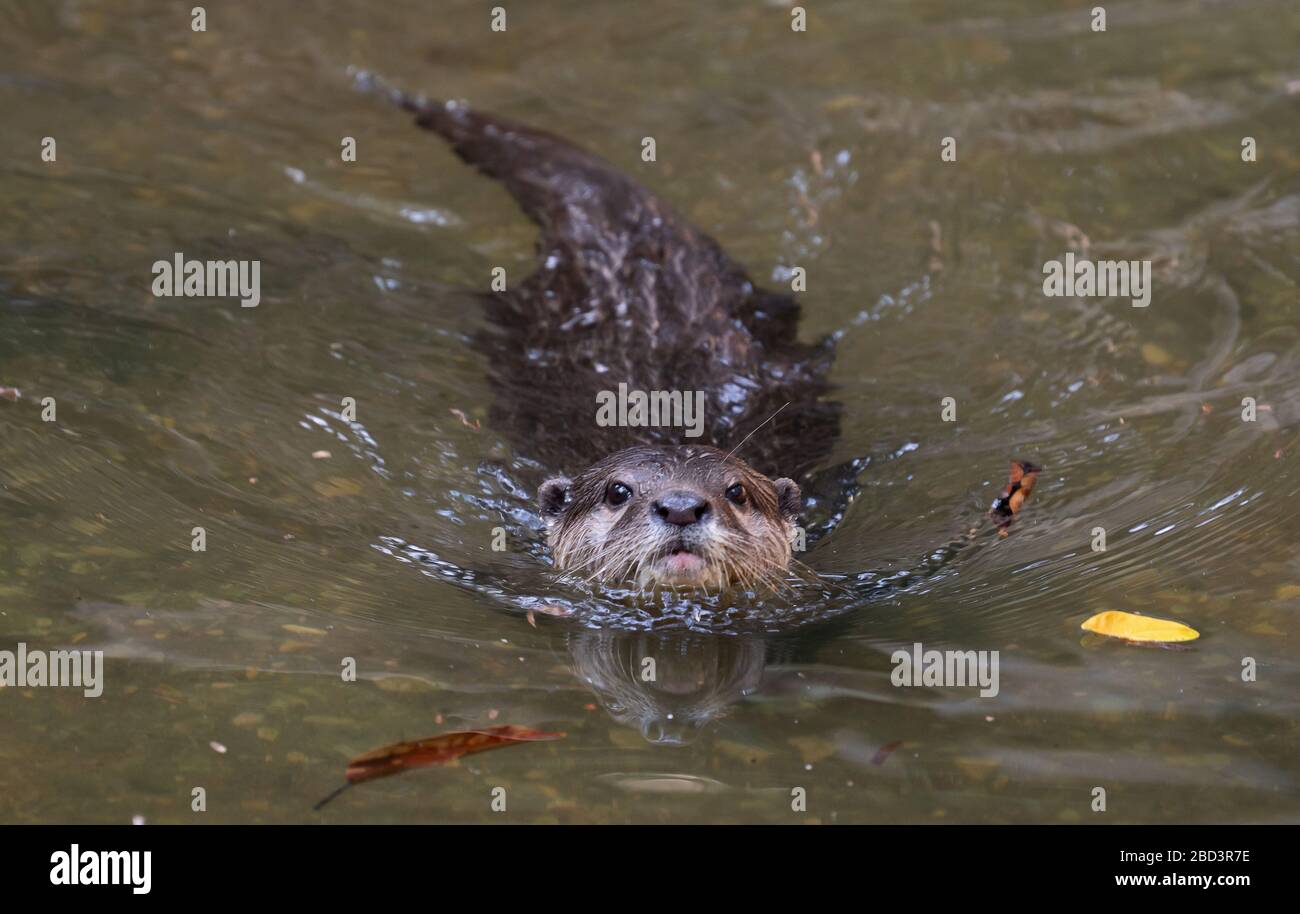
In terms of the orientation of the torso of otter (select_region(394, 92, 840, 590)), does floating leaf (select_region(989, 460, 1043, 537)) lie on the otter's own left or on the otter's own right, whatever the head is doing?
on the otter's own left

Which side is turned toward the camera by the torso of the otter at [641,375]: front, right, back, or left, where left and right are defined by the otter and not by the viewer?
front
